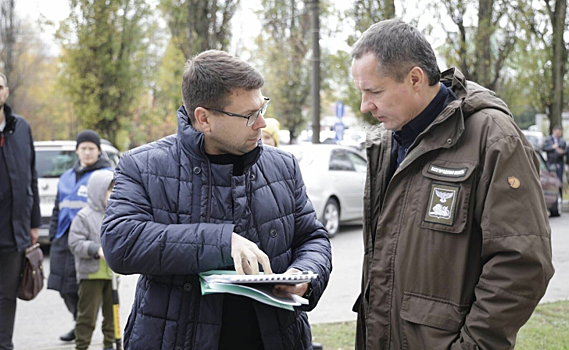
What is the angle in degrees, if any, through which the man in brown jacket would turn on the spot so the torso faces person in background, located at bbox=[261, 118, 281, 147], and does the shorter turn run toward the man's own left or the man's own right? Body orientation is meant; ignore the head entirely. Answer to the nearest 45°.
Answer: approximately 90° to the man's own right

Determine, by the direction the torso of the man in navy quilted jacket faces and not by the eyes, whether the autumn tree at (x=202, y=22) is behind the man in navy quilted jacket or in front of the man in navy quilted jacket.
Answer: behind

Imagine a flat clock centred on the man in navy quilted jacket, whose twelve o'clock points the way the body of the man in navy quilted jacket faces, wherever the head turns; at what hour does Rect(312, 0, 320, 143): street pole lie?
The street pole is roughly at 8 o'clock from the man in navy quilted jacket.

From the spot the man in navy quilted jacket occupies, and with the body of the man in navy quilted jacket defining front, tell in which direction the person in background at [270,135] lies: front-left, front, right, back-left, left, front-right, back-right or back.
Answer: back-left

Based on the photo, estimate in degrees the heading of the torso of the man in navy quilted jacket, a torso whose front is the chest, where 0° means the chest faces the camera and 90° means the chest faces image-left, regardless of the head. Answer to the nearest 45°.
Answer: approximately 315°
